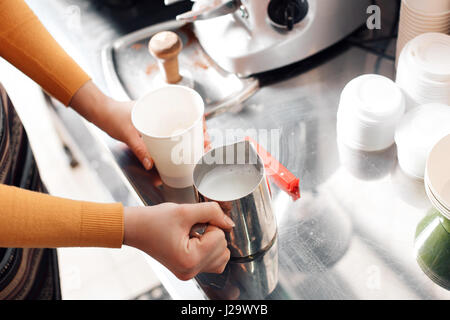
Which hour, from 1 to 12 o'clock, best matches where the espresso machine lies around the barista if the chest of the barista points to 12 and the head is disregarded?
The espresso machine is roughly at 11 o'clock from the barista.

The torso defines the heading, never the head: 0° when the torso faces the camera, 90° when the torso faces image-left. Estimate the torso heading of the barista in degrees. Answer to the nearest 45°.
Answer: approximately 270°

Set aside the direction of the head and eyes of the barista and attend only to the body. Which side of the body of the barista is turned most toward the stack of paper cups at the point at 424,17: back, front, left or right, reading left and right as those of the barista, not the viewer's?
front

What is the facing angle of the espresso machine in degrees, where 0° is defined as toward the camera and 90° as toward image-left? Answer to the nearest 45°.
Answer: approximately 45°

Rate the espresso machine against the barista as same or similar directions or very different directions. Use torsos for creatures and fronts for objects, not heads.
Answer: very different directions

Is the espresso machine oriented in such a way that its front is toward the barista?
yes

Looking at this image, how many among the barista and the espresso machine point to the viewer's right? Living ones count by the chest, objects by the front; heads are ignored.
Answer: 1

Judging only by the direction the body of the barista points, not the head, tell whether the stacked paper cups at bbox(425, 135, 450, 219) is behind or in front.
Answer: in front
